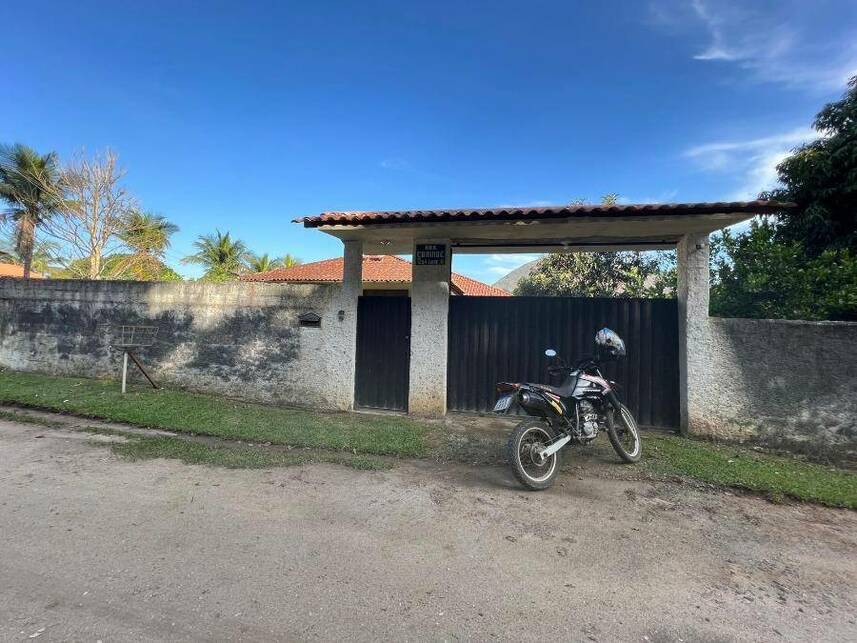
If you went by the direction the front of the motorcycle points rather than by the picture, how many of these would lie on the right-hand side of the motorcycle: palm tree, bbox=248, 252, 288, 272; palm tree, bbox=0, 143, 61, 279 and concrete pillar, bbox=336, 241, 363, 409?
0

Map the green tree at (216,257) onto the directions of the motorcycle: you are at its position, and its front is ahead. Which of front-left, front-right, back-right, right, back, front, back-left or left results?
left

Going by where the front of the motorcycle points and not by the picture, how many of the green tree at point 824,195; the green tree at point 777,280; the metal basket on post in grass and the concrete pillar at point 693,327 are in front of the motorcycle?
3

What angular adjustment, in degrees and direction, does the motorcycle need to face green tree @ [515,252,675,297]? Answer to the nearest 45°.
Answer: approximately 45° to its left

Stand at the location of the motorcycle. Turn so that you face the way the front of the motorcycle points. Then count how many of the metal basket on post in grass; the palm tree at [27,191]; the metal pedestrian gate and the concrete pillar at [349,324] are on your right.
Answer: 0

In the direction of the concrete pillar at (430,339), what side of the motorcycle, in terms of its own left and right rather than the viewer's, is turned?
left

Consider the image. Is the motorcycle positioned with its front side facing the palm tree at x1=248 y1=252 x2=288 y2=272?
no

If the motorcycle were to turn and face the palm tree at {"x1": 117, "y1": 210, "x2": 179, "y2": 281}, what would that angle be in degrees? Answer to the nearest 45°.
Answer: approximately 90° to its left

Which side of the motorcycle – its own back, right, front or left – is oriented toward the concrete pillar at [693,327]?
front

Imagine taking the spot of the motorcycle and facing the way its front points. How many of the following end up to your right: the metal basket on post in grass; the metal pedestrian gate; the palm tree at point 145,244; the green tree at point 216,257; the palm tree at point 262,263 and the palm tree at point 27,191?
0

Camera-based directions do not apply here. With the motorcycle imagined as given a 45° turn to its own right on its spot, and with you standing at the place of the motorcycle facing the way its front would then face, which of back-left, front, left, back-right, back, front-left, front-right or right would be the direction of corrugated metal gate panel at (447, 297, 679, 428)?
left

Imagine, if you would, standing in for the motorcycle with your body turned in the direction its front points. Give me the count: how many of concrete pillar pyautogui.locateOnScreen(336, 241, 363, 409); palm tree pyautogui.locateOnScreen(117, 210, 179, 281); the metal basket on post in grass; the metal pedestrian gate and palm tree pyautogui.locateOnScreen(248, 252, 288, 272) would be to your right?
0

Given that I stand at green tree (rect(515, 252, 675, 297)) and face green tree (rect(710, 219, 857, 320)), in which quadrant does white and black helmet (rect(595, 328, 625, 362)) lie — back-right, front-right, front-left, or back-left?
front-right

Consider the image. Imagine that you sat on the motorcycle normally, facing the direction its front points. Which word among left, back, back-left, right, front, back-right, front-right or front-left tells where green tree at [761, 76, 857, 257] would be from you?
front

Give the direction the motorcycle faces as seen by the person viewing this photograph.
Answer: facing away from the viewer and to the right of the viewer

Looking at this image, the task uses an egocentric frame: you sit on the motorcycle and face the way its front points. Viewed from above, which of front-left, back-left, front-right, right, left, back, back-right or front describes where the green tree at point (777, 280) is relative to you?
front
